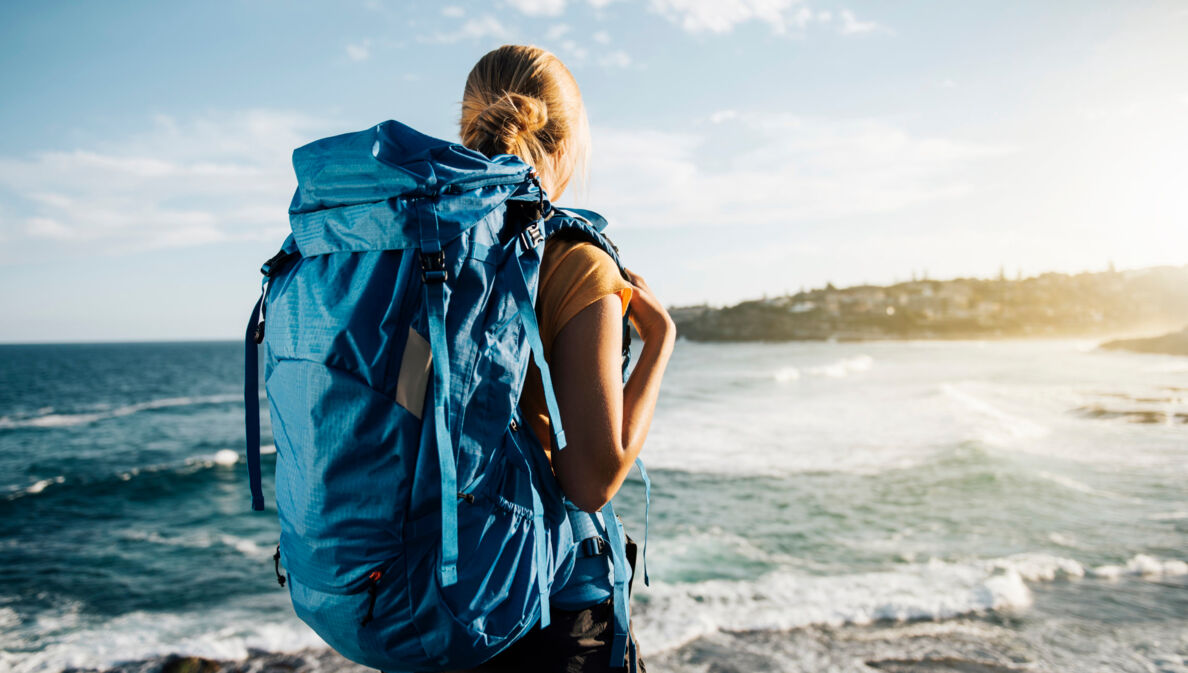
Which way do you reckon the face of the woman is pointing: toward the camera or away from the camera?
away from the camera

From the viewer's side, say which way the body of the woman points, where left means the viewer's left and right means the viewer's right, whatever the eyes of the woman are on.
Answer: facing away from the viewer and to the right of the viewer
